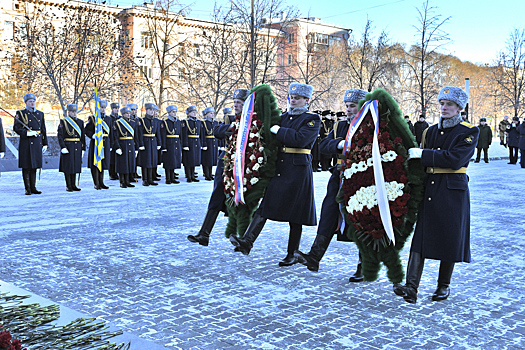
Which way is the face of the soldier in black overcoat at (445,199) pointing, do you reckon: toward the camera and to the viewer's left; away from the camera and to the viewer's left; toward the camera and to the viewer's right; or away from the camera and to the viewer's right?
toward the camera and to the viewer's left

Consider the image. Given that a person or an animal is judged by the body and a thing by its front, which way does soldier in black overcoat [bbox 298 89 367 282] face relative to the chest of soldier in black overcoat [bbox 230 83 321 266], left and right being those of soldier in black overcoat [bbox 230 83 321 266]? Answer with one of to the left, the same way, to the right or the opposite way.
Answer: the same way

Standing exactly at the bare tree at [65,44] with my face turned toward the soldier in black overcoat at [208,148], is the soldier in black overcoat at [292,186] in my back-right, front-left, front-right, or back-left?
front-right

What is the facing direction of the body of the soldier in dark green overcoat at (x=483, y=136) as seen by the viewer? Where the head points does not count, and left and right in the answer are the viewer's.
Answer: facing the viewer

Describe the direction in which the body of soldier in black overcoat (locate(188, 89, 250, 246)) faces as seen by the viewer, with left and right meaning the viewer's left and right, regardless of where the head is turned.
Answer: facing the viewer and to the left of the viewer

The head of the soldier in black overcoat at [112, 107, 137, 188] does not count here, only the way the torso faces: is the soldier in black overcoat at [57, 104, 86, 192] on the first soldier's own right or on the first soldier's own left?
on the first soldier's own right

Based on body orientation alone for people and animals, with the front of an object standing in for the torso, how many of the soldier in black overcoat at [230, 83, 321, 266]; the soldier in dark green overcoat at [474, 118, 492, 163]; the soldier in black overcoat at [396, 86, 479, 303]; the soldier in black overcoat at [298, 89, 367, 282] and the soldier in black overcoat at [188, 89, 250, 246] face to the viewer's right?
0

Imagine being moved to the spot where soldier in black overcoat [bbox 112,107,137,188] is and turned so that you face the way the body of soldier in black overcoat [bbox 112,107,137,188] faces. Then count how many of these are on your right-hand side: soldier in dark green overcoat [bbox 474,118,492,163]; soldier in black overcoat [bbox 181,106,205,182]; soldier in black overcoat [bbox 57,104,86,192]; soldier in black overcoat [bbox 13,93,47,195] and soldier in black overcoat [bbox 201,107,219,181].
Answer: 2

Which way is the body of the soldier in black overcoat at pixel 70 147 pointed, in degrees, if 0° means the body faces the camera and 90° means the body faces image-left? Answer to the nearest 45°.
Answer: approximately 315°

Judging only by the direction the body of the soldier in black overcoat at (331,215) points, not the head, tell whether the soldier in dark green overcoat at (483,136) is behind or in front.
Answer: behind

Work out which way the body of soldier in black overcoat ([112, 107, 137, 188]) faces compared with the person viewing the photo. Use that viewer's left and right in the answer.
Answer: facing the viewer and to the right of the viewer

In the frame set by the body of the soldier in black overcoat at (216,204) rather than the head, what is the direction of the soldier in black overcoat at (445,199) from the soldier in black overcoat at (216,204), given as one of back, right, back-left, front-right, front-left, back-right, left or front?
left

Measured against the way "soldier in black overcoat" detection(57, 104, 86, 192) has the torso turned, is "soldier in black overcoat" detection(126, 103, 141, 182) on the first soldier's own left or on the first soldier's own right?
on the first soldier's own left

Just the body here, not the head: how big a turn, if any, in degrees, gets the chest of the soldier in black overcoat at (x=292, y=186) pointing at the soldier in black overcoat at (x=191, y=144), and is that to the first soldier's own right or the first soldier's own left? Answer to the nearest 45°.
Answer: approximately 135° to the first soldier's own right
